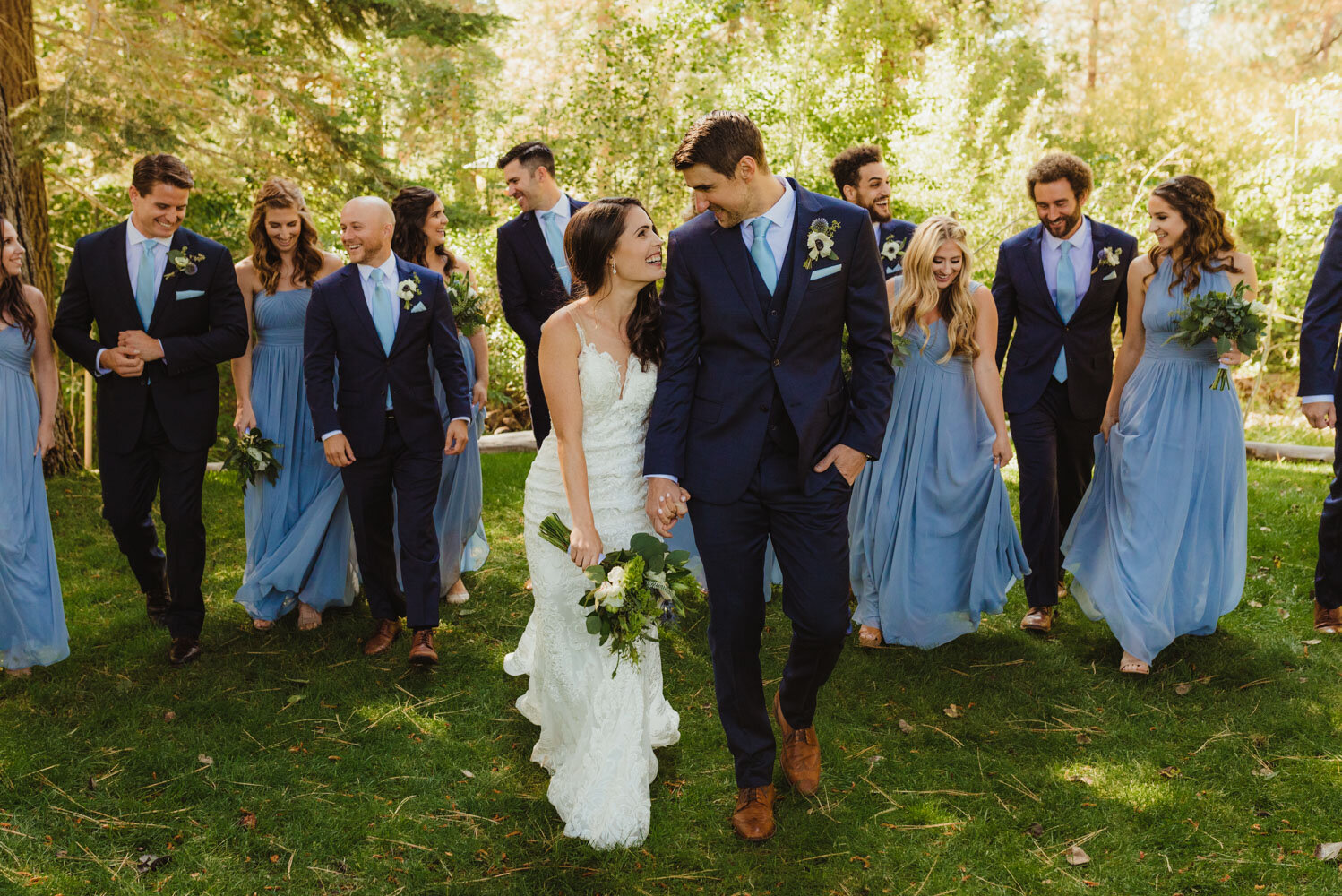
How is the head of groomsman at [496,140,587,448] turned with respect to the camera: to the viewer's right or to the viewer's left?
to the viewer's left

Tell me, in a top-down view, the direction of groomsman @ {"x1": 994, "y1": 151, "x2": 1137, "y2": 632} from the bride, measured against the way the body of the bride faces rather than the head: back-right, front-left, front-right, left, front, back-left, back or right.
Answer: left

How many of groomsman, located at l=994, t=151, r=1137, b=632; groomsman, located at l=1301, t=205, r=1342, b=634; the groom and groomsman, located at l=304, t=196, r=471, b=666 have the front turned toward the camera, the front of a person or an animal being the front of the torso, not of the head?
4

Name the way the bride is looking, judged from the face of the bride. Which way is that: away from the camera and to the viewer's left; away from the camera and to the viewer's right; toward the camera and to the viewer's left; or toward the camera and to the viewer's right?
toward the camera and to the viewer's right

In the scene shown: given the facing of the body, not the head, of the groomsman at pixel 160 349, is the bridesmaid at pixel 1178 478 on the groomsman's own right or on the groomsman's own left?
on the groomsman's own left

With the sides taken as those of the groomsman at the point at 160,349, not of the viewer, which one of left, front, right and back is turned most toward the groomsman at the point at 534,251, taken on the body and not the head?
left

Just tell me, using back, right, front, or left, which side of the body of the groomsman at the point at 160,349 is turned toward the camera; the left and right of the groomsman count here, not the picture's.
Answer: front

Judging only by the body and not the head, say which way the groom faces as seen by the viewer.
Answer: toward the camera

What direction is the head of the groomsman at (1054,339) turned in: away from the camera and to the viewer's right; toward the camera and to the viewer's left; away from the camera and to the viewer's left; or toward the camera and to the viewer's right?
toward the camera and to the viewer's left

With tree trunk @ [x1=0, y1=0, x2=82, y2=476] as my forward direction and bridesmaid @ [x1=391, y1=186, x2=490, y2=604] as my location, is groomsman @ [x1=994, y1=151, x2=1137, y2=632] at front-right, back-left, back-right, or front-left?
back-right

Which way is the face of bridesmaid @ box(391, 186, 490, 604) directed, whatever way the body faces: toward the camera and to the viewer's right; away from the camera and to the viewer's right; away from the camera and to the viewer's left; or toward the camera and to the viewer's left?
toward the camera and to the viewer's right

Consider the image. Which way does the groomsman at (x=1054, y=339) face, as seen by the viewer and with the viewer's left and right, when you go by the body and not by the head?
facing the viewer

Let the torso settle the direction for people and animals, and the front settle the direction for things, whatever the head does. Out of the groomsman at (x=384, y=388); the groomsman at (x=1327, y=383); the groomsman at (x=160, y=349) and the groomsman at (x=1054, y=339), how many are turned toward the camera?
4

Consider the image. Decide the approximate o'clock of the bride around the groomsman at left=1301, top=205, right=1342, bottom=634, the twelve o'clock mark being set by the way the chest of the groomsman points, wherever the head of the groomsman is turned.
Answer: The bride is roughly at 1 o'clock from the groomsman.
